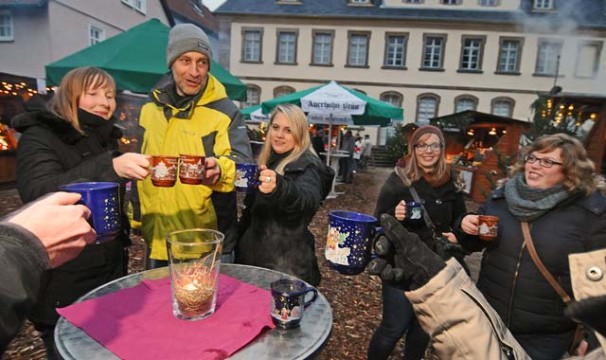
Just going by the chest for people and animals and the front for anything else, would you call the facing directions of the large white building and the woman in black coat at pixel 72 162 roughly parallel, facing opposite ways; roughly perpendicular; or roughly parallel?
roughly perpendicular

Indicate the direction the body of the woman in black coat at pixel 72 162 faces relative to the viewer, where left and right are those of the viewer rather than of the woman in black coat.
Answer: facing the viewer and to the right of the viewer

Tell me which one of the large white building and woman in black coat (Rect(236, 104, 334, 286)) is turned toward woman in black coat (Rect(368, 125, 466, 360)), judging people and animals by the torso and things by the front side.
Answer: the large white building

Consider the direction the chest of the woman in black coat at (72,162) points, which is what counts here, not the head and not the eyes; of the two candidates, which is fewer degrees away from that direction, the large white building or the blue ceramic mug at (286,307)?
the blue ceramic mug

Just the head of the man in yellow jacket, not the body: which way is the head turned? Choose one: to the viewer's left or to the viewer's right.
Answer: to the viewer's right

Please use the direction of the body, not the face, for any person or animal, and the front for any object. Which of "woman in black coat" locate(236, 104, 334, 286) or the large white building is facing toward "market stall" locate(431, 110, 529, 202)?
the large white building

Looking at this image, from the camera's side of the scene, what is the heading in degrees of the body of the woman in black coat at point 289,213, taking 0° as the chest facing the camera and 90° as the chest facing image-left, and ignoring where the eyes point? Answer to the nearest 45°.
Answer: approximately 45°

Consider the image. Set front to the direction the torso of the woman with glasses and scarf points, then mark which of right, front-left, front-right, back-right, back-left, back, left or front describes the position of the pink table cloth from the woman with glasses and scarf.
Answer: front

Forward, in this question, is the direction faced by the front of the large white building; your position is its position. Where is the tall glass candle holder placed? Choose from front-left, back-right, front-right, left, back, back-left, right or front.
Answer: front

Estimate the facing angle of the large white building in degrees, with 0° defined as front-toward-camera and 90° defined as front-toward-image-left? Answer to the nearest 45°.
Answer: approximately 0°

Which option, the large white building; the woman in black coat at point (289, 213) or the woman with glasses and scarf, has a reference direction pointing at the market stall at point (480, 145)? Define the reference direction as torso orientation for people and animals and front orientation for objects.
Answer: the large white building

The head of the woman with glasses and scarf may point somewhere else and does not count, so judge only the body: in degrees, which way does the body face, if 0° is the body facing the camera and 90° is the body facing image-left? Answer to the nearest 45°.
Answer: approximately 45°

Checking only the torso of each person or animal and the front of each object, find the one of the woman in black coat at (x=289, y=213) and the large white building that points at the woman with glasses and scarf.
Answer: the large white building

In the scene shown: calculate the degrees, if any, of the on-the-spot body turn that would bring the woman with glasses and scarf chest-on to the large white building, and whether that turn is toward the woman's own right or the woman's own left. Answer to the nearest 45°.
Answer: approximately 135° to the woman's own right

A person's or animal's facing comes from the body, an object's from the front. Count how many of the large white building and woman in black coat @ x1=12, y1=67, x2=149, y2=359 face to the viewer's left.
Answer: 0
